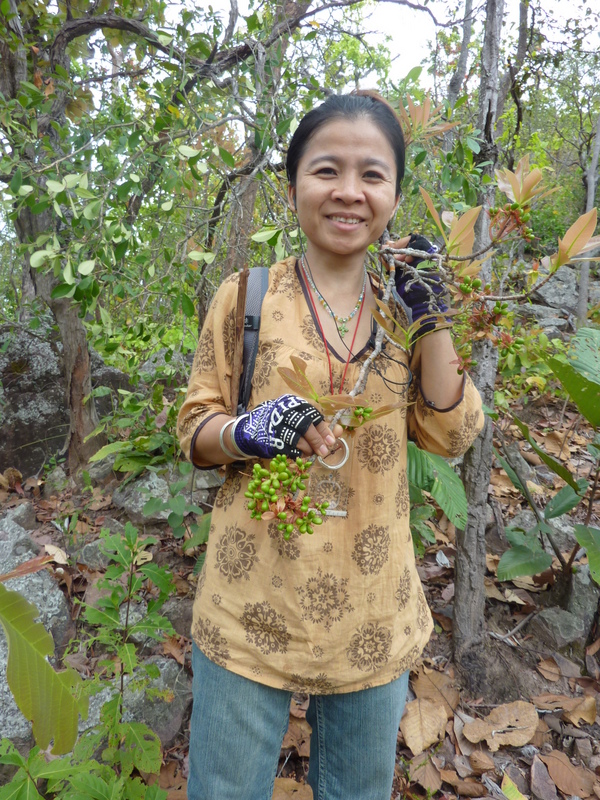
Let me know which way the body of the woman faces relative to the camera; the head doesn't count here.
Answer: toward the camera

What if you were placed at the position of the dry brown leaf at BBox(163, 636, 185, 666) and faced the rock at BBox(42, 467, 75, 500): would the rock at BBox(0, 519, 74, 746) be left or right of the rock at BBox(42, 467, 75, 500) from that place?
left

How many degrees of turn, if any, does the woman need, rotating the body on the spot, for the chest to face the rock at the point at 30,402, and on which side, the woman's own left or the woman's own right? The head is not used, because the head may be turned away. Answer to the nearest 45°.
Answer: approximately 135° to the woman's own right

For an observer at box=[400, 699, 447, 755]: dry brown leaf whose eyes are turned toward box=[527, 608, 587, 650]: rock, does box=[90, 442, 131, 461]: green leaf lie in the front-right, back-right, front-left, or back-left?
back-left

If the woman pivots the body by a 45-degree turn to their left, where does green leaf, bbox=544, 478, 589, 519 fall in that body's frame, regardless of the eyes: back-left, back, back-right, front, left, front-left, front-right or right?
left

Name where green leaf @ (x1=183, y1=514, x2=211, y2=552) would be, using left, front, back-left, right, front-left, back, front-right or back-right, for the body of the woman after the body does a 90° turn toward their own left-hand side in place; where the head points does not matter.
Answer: back-left

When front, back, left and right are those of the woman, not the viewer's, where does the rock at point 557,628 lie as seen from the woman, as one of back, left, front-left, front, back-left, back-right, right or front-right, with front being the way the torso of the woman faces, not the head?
back-left

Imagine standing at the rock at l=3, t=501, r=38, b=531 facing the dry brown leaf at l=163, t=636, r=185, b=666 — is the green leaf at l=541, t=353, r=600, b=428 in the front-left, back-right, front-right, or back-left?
front-left

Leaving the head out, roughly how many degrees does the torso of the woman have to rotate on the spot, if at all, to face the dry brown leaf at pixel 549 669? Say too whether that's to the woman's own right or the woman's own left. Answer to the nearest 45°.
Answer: approximately 135° to the woman's own left

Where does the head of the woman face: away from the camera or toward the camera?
toward the camera

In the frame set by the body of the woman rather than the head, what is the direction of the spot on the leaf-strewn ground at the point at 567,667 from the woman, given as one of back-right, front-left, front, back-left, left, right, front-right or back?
back-left

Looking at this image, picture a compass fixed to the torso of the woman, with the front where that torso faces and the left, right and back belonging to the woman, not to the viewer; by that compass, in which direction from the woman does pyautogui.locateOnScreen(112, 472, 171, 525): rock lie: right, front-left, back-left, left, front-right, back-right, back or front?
back-right

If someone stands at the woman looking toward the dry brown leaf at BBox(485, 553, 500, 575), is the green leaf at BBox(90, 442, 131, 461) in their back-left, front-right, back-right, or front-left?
front-left
